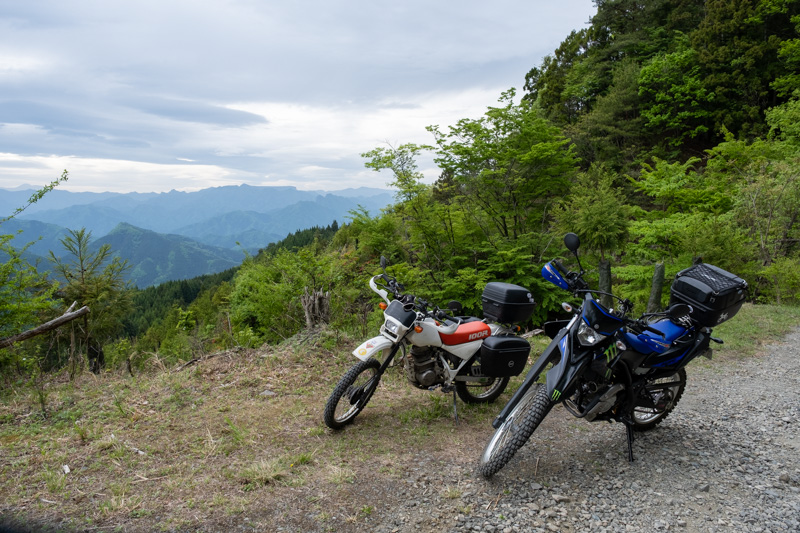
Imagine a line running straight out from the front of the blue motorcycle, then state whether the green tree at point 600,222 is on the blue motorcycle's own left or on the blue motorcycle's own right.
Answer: on the blue motorcycle's own right

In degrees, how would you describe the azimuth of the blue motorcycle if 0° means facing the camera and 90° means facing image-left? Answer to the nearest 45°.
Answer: approximately 45°

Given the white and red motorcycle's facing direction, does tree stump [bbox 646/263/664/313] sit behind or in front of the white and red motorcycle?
behind

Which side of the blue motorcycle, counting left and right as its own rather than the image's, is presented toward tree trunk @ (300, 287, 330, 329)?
right

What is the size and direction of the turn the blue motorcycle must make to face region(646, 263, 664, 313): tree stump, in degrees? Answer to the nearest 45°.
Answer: approximately 135° to its right
